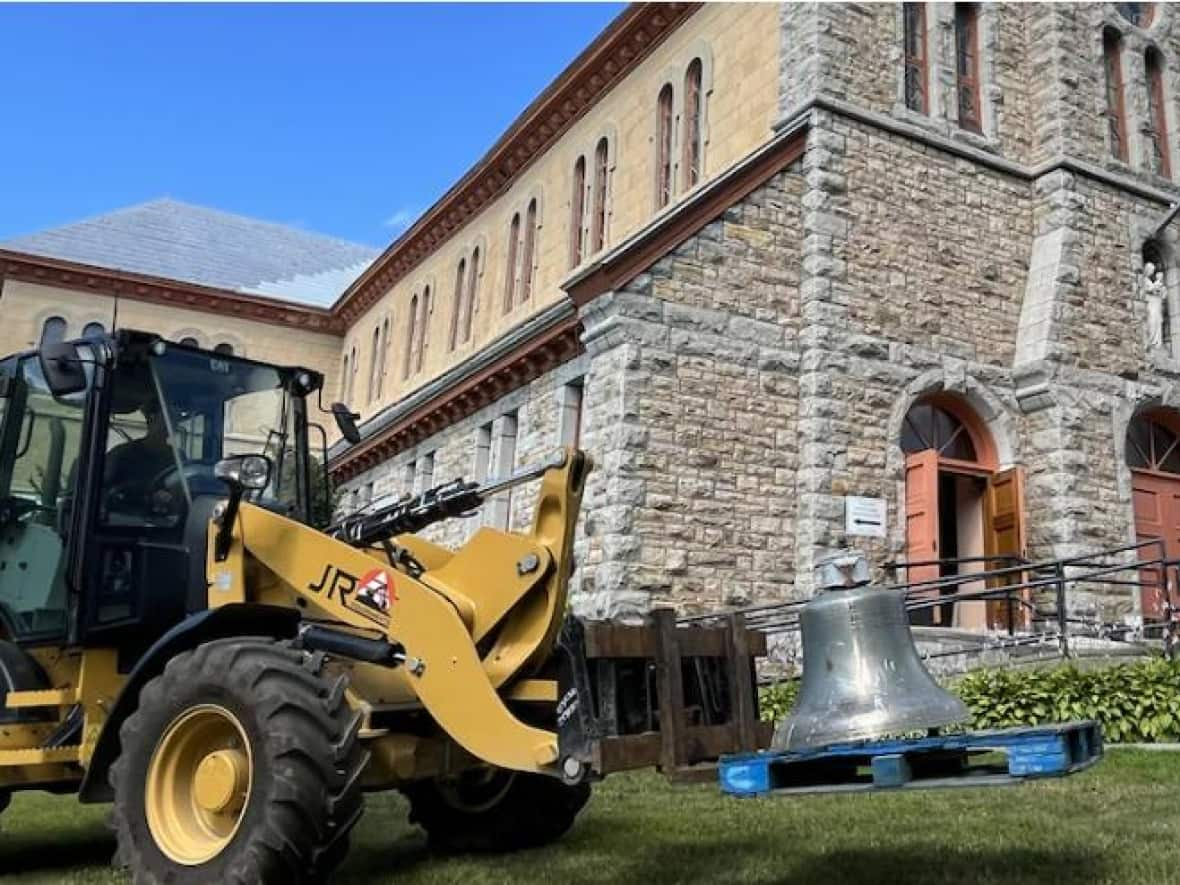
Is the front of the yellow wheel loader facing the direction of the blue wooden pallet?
yes

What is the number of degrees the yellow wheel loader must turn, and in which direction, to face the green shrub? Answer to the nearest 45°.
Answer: approximately 90° to its left

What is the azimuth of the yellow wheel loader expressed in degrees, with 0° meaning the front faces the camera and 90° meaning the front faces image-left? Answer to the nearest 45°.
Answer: approximately 315°

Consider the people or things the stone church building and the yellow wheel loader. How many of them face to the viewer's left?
0

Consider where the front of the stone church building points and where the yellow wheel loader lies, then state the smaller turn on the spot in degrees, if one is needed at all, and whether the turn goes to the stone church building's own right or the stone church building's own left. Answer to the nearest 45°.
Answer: approximately 90° to the stone church building's own right

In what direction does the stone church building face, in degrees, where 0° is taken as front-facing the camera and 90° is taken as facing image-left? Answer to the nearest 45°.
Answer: approximately 315°

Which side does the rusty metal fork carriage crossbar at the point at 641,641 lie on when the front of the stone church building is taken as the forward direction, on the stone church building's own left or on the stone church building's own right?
on the stone church building's own right

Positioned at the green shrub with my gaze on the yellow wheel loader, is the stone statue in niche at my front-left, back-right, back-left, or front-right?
back-right

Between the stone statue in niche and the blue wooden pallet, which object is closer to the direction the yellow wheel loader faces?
the blue wooden pallet
